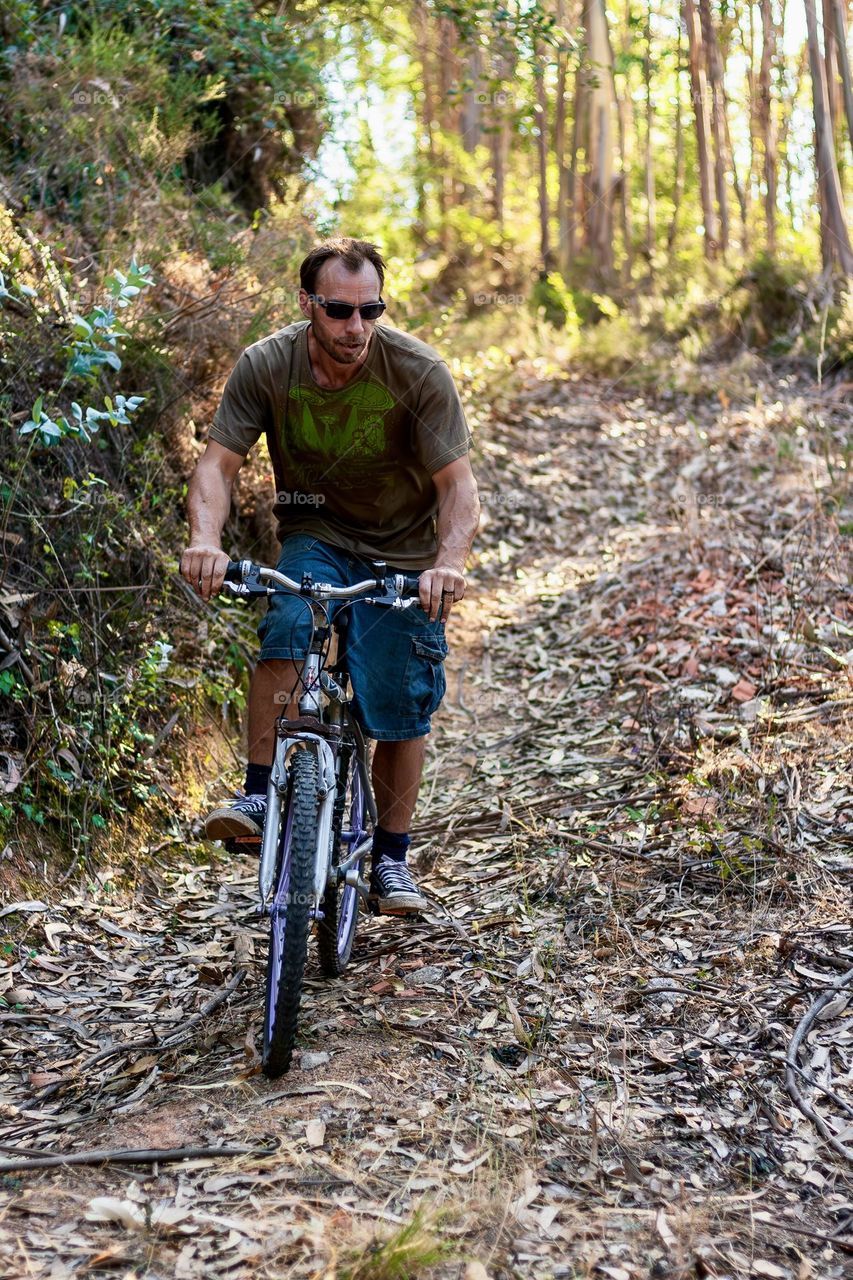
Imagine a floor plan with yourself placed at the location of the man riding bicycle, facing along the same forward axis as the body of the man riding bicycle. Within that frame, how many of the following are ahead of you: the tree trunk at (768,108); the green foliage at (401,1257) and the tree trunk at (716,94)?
1

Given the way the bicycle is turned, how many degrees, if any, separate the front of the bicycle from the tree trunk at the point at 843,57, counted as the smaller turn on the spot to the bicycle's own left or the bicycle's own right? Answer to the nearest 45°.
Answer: approximately 135° to the bicycle's own left

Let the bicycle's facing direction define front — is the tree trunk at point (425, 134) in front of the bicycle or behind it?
behind

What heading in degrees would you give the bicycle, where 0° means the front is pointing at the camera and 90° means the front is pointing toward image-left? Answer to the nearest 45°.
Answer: approximately 0°

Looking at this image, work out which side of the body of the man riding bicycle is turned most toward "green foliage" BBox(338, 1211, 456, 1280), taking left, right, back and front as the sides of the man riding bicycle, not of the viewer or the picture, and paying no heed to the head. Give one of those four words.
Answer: front

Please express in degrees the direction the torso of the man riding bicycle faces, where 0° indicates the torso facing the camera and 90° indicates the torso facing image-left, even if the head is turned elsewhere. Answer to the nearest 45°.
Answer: approximately 0°

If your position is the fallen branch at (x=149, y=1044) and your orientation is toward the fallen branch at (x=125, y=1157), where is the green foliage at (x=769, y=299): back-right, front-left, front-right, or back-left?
back-left

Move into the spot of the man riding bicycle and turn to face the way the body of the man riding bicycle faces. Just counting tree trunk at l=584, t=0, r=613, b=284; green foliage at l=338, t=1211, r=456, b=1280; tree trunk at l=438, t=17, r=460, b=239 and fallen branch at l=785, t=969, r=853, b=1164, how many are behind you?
2

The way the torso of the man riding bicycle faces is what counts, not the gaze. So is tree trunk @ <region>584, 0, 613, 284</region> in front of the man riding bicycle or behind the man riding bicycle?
behind

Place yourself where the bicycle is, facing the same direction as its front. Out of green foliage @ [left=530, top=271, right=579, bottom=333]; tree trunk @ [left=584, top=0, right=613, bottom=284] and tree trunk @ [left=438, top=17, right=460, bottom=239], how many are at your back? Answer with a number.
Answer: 3

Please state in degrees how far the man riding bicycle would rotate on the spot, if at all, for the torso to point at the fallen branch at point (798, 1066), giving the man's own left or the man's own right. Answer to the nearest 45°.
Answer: approximately 45° to the man's own left

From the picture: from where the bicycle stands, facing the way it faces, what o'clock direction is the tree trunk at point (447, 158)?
The tree trunk is roughly at 6 o'clock from the bicycle.

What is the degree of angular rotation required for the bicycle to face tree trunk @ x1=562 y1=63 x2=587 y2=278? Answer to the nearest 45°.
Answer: approximately 180°
